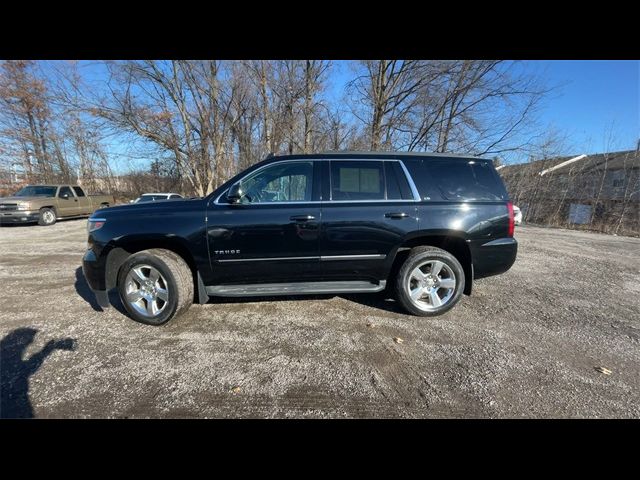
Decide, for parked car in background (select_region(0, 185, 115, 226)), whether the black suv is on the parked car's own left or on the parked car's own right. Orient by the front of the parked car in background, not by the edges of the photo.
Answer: on the parked car's own left

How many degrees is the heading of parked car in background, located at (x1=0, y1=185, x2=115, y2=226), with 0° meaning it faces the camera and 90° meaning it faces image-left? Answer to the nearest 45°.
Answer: approximately 45°

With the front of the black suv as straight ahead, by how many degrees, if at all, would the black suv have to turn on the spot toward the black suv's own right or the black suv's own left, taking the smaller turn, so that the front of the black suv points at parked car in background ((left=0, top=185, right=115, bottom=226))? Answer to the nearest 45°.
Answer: approximately 45° to the black suv's own right

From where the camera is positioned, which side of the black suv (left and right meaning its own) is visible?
left
